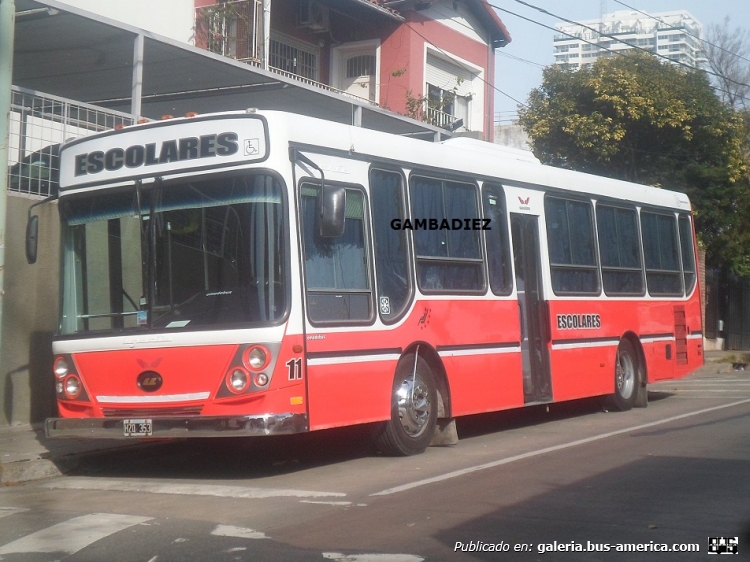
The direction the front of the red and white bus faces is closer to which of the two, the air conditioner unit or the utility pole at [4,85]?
the utility pole

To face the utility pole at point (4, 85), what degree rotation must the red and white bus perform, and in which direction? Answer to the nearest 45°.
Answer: approximately 45° to its right

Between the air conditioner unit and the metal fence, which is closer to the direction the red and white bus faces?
the metal fence

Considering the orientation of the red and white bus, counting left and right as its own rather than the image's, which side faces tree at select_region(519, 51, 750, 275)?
back

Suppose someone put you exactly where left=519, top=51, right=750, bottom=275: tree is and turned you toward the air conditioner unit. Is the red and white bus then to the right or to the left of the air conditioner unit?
left

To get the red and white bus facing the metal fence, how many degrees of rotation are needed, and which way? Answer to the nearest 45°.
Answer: approximately 90° to its right

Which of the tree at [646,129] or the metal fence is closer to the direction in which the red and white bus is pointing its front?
the metal fence

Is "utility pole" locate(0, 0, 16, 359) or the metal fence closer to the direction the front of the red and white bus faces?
the utility pole

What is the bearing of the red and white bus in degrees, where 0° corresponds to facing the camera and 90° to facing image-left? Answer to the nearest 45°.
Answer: approximately 45°

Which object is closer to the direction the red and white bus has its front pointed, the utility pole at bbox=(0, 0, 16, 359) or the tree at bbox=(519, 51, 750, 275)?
the utility pole
